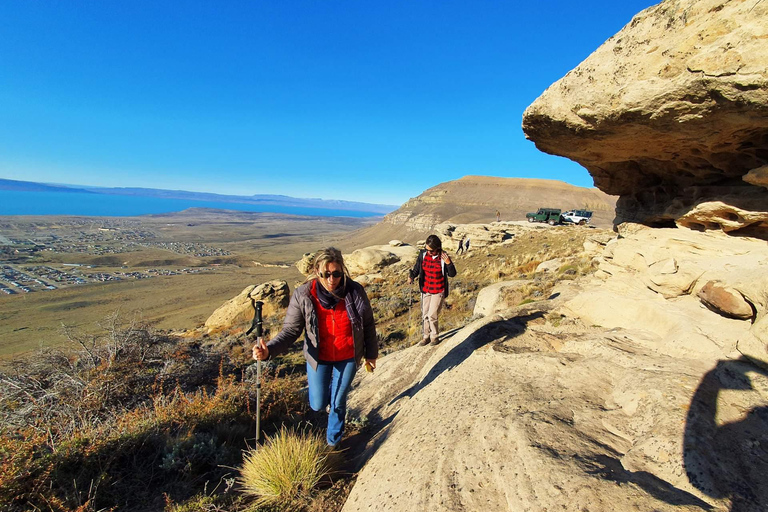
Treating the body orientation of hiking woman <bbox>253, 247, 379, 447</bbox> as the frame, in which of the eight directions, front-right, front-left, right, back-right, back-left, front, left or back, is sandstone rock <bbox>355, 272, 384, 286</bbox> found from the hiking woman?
back

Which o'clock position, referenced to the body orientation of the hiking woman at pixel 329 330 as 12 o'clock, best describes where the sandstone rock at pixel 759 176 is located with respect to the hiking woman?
The sandstone rock is roughly at 9 o'clock from the hiking woman.

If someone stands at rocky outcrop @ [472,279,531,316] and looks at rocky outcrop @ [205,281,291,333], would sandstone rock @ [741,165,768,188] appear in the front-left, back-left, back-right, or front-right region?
back-left

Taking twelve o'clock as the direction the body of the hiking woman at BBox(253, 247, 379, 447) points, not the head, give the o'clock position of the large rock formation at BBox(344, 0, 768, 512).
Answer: The large rock formation is roughly at 9 o'clock from the hiking woman.

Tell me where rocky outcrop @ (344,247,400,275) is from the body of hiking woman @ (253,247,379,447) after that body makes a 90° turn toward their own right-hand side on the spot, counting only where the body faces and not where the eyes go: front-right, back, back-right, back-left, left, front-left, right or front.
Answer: right

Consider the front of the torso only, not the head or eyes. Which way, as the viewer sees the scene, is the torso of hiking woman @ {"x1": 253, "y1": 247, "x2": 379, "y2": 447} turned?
toward the camera

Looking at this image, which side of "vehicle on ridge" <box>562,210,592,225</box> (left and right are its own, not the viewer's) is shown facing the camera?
left

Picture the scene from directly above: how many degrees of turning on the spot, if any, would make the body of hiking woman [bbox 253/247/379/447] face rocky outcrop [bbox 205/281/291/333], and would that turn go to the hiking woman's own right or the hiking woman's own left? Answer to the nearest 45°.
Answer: approximately 180°
